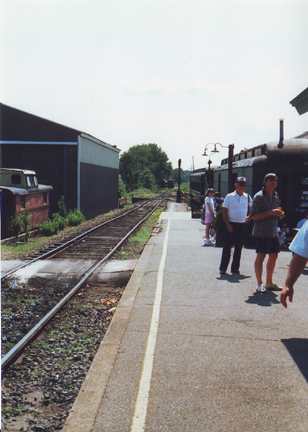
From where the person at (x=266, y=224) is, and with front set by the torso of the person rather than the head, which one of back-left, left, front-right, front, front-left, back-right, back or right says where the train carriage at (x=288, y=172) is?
back-left

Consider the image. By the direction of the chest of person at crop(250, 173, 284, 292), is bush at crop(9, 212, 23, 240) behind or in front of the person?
behind

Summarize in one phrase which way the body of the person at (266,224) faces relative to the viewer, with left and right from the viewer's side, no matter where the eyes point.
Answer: facing the viewer and to the right of the viewer

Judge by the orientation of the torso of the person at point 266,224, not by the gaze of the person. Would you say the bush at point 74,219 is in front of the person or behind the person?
behind

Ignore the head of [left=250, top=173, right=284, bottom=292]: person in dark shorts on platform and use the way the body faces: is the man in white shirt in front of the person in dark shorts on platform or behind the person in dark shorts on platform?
behind

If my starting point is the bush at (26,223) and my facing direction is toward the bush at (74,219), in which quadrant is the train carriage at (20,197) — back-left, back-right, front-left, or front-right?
front-left
